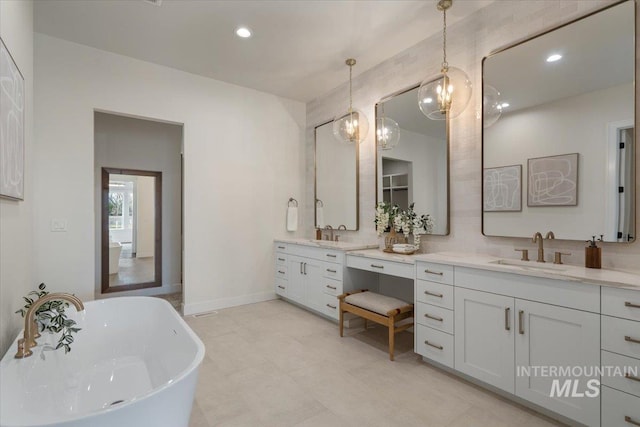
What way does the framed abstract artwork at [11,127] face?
to the viewer's right

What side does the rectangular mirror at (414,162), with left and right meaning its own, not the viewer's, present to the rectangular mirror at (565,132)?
left

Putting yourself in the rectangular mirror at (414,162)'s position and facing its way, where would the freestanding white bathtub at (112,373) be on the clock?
The freestanding white bathtub is roughly at 12 o'clock from the rectangular mirror.

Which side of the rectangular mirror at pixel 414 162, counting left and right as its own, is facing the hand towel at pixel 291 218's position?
right

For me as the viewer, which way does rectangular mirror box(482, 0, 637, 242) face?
facing the viewer and to the left of the viewer

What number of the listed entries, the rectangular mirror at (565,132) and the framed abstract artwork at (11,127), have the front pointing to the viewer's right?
1

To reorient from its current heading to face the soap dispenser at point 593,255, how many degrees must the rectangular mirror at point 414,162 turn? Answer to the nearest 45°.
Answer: approximately 90° to its left

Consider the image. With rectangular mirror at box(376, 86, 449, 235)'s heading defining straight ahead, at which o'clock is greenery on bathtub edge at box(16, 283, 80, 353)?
The greenery on bathtub edge is roughly at 12 o'clock from the rectangular mirror.

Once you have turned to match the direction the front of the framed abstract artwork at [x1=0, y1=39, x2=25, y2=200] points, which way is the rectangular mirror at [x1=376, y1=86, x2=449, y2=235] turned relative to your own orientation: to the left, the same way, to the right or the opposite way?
the opposite way

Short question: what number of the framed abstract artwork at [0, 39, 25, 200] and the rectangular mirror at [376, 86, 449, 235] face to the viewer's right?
1

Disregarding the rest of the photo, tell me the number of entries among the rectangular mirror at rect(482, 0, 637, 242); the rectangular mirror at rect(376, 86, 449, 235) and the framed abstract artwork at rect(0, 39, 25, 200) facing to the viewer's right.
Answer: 1

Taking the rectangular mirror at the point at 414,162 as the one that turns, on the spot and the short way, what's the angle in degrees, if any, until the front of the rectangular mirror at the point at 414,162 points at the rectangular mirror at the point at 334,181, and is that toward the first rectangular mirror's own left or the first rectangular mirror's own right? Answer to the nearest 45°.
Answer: approximately 90° to the first rectangular mirror's own right

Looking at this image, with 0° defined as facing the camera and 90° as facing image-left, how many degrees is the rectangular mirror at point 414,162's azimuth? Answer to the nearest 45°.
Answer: approximately 45°
